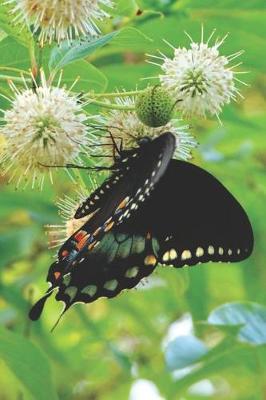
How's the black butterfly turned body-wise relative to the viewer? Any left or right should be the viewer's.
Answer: facing away from the viewer and to the right of the viewer
